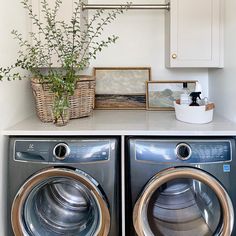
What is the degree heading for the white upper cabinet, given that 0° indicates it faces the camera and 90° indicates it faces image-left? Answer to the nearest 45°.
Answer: approximately 0°

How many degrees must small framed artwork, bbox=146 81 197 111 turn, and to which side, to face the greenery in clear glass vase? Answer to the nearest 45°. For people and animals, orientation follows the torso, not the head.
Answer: approximately 45° to its right
